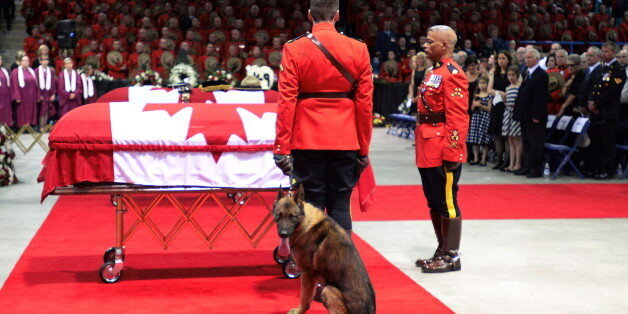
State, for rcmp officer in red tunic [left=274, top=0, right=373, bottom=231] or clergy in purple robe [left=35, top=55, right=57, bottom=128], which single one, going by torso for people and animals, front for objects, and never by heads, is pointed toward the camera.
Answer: the clergy in purple robe

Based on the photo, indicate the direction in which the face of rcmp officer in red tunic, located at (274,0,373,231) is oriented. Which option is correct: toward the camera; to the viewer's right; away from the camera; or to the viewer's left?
away from the camera

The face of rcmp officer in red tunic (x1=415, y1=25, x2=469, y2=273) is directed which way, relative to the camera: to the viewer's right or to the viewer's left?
to the viewer's left

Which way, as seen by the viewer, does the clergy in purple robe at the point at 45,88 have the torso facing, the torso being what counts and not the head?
toward the camera

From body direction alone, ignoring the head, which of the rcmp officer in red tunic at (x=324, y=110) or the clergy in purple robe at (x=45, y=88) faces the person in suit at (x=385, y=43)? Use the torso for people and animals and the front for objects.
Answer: the rcmp officer in red tunic

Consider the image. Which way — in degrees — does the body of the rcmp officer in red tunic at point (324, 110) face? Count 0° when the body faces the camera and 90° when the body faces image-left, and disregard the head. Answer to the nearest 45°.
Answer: approximately 180°
